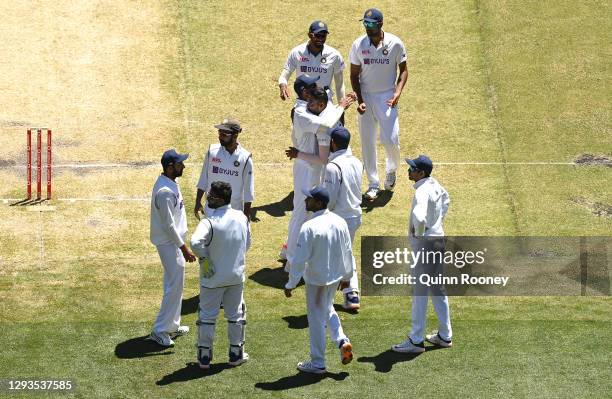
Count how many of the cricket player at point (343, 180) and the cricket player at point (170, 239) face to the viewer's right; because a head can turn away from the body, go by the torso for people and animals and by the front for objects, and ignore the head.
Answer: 1

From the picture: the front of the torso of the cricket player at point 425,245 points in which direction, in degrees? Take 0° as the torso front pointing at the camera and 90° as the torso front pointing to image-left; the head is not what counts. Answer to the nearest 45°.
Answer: approximately 90°

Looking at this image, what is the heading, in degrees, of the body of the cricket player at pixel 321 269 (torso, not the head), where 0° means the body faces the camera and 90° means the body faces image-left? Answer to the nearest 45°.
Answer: approximately 135°

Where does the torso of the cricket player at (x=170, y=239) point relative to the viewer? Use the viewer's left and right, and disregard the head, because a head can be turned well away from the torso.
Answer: facing to the right of the viewer

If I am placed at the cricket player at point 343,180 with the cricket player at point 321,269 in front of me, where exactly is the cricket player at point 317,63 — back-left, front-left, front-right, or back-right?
back-right

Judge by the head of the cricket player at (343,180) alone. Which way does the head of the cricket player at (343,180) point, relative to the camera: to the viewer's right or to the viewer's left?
to the viewer's left
